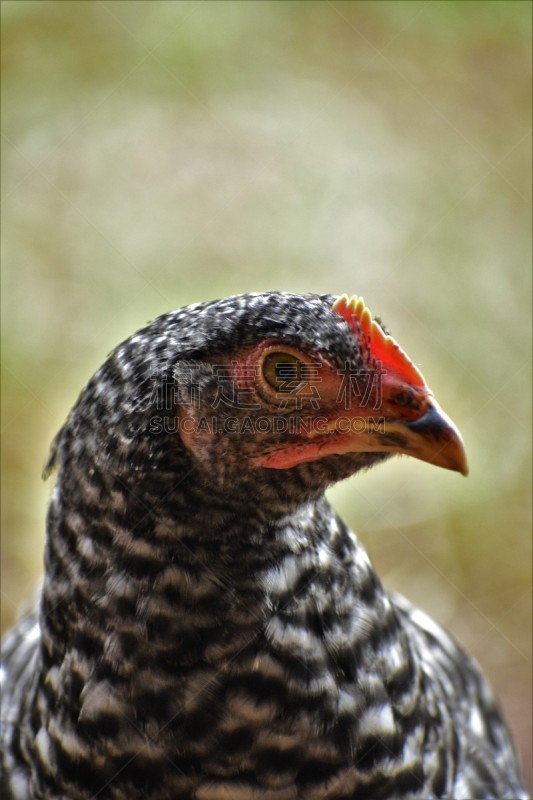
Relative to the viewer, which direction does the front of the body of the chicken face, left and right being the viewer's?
facing the viewer and to the right of the viewer
